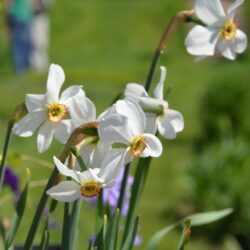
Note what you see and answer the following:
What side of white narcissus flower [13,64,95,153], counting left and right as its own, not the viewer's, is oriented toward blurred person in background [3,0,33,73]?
back

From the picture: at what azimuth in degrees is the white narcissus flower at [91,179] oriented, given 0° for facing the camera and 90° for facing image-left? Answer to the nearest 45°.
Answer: approximately 0°

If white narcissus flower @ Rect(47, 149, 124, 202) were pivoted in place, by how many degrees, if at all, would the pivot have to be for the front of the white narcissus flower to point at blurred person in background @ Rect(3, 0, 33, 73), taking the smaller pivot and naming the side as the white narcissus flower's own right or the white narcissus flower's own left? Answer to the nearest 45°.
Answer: approximately 180°

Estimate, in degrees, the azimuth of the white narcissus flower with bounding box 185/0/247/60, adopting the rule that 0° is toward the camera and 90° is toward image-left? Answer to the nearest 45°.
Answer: approximately 315°

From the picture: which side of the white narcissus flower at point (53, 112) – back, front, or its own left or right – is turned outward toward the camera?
front

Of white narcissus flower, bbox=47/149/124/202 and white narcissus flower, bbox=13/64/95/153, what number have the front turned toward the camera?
2

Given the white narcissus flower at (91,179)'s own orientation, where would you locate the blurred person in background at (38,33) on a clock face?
The blurred person in background is roughly at 6 o'clock from the white narcissus flower.
